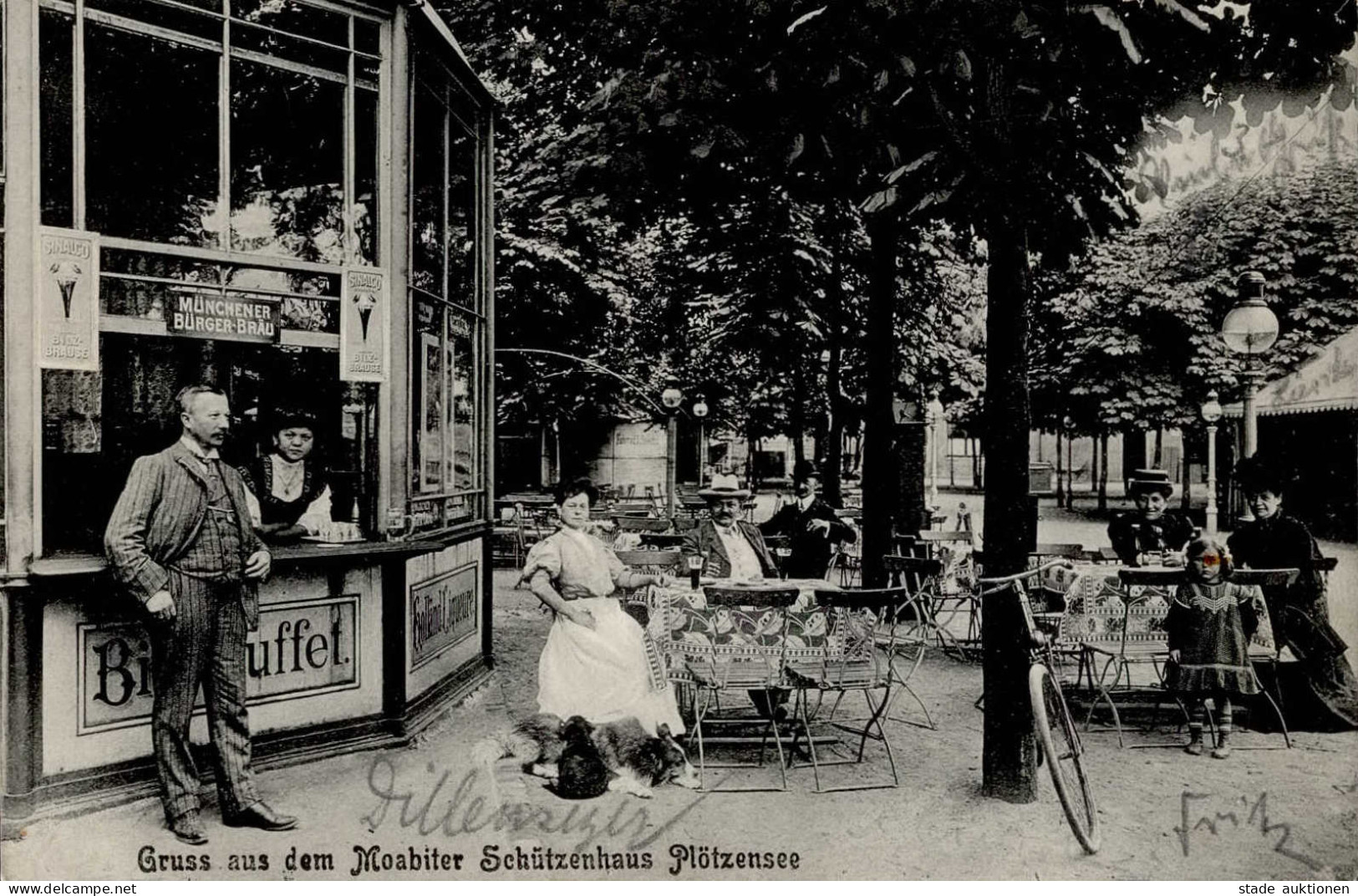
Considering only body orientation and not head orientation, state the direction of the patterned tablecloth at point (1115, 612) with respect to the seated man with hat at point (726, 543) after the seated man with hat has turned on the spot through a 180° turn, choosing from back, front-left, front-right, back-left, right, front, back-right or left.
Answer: right

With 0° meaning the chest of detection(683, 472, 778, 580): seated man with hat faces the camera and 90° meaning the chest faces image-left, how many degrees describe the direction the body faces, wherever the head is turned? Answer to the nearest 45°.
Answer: approximately 0°

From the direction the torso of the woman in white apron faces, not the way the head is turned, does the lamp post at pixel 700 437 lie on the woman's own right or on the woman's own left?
on the woman's own left

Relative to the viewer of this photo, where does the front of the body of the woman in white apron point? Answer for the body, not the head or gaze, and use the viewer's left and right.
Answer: facing the viewer and to the right of the viewer

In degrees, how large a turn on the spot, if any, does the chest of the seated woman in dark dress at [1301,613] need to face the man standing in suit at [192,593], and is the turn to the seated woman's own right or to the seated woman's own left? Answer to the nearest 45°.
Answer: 0° — they already face them

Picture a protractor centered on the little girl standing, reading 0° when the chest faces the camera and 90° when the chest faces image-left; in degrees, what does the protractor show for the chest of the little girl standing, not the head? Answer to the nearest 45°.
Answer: approximately 0°

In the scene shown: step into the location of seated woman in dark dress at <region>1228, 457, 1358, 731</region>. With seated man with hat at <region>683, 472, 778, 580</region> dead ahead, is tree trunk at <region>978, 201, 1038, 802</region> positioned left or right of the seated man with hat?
left

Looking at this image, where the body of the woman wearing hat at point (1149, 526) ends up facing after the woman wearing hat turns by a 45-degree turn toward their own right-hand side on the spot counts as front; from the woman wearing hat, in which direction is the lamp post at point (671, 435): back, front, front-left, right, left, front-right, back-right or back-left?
right
